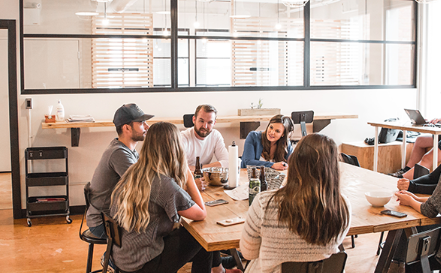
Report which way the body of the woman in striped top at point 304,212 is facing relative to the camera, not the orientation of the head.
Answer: away from the camera

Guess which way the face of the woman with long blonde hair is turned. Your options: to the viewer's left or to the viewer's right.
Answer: to the viewer's right

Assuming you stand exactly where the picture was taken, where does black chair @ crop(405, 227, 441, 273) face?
facing away from the viewer and to the left of the viewer

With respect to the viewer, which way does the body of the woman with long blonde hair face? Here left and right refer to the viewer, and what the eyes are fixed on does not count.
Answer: facing away from the viewer and to the right of the viewer

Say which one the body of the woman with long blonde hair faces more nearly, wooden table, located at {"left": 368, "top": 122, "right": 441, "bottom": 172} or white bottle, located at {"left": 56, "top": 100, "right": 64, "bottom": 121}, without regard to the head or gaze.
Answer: the wooden table

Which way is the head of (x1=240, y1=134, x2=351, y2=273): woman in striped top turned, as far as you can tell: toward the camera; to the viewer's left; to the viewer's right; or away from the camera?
away from the camera

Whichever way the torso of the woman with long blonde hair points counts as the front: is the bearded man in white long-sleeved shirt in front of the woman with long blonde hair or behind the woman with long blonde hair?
in front

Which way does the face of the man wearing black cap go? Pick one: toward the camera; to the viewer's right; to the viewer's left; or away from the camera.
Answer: to the viewer's right
